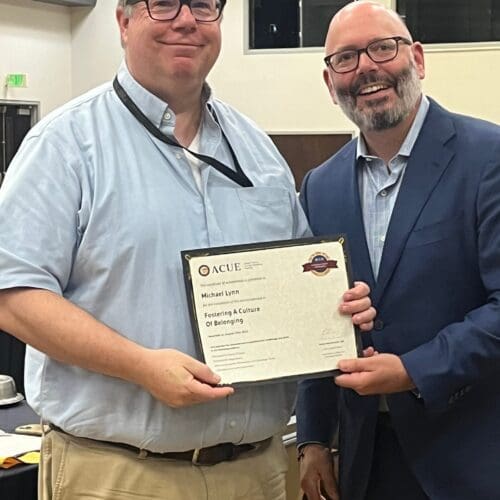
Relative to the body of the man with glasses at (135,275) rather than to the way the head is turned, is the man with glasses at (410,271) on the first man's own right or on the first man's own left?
on the first man's own left

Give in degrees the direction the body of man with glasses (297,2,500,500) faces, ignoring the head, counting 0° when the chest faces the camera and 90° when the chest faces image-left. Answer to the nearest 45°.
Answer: approximately 45°

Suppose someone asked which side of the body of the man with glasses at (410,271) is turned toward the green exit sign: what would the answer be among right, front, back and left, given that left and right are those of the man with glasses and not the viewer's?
right

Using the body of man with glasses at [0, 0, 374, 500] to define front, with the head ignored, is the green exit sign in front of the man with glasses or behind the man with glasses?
behind

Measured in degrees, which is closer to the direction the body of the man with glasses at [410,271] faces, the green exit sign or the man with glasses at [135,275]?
the man with glasses

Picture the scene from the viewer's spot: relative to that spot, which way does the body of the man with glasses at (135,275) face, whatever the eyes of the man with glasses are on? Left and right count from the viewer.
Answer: facing the viewer and to the right of the viewer

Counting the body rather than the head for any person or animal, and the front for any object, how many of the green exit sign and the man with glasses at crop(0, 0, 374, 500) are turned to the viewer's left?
0

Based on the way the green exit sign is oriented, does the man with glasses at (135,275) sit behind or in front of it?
in front

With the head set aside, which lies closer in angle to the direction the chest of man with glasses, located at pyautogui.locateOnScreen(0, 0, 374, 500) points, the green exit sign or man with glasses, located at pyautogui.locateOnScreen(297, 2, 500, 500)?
the man with glasses
